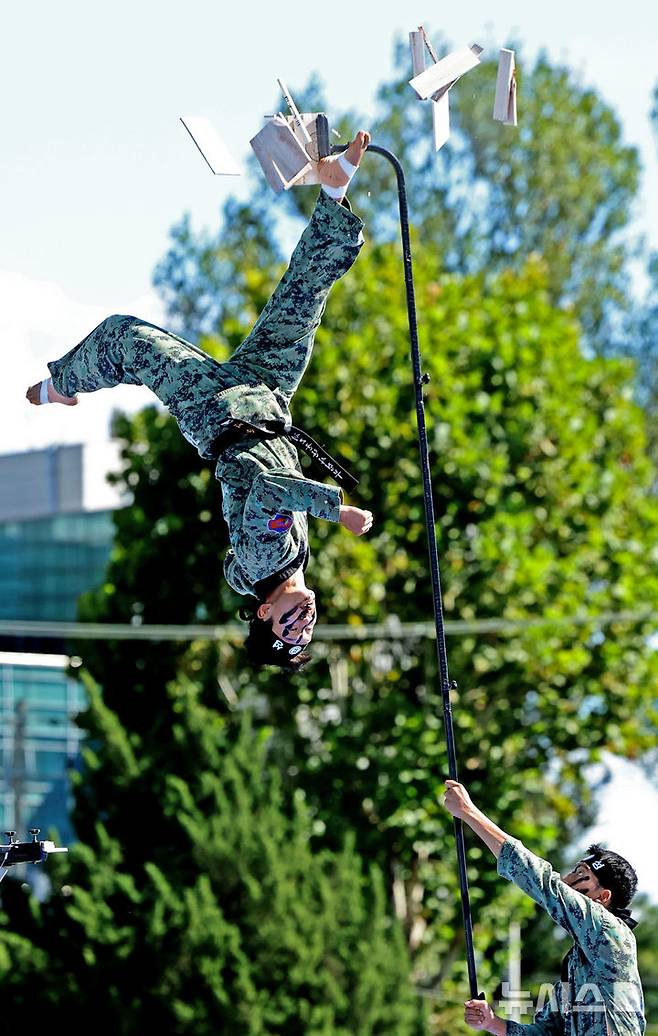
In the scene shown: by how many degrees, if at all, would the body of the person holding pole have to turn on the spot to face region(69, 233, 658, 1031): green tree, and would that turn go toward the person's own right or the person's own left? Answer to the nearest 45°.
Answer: approximately 90° to the person's own right

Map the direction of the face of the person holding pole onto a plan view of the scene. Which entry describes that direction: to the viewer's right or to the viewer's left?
to the viewer's left

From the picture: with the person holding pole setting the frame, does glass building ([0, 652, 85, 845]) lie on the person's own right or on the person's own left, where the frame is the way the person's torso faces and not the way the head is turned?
on the person's own right

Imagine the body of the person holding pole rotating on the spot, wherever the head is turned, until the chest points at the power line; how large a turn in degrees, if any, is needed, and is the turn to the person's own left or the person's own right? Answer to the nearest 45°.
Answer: approximately 90° to the person's own right

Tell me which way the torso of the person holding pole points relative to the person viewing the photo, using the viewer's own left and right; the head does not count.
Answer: facing to the left of the viewer
